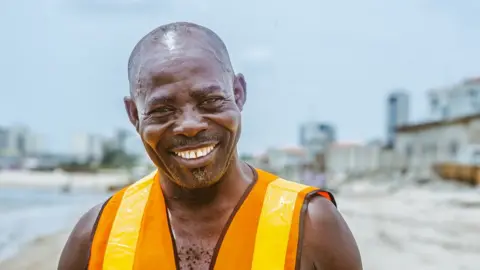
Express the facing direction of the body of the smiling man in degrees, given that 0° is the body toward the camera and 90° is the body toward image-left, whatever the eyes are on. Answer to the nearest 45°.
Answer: approximately 0°

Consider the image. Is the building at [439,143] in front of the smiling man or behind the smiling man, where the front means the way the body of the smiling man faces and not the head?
behind

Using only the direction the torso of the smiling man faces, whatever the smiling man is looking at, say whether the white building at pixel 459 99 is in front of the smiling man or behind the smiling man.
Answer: behind
